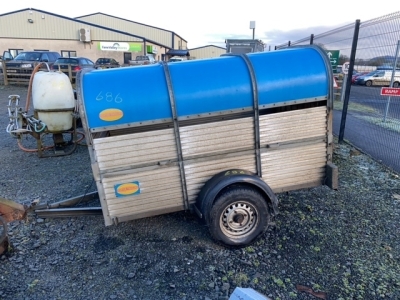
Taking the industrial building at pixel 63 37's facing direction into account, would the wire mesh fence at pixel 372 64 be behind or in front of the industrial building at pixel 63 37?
in front

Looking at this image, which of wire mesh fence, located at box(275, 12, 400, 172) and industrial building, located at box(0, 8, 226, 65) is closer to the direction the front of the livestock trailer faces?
the industrial building

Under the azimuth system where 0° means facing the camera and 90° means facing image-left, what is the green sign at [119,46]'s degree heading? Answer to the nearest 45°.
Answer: approximately 0°

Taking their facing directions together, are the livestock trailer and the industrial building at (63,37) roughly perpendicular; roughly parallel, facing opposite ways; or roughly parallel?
roughly perpendicular

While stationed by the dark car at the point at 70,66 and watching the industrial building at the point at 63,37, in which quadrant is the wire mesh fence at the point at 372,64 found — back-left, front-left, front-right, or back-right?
back-right

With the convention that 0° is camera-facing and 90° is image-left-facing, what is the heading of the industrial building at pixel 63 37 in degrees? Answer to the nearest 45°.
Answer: approximately 0°

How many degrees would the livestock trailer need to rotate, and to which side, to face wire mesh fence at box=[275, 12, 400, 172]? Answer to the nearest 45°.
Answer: approximately 135° to its right

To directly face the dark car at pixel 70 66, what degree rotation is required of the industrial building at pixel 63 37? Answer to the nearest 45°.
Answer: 0° — it already faces it

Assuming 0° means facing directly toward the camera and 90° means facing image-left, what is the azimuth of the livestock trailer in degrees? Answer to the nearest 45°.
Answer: approximately 90°
